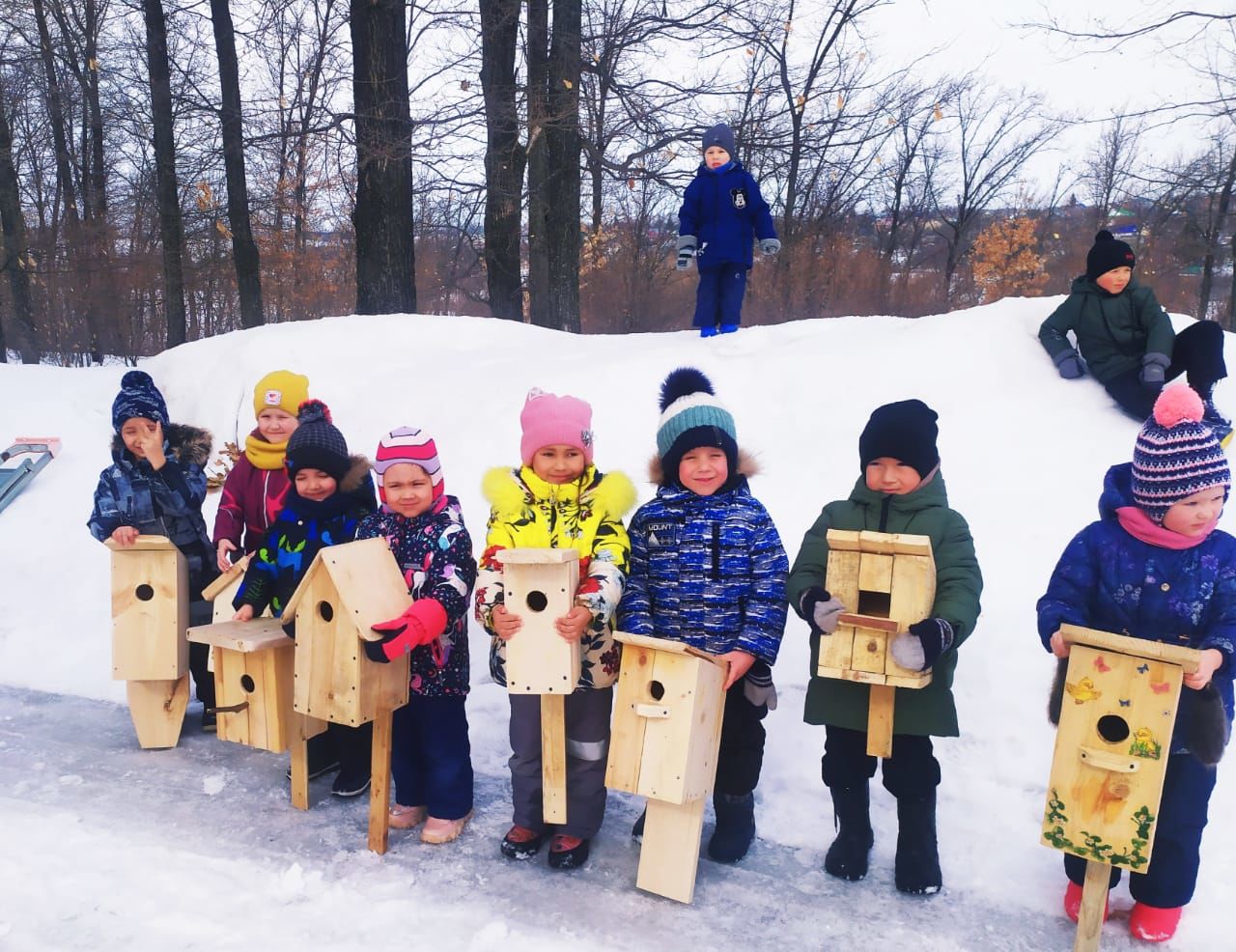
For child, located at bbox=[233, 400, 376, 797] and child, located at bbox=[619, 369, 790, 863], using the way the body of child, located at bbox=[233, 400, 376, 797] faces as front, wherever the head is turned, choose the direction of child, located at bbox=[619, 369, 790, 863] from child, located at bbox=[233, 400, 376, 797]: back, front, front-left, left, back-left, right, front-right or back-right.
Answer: left

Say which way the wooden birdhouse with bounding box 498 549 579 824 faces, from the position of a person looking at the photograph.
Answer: facing the viewer

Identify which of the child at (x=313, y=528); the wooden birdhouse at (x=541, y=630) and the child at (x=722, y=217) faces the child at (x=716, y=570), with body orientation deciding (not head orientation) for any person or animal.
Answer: the child at (x=722, y=217)

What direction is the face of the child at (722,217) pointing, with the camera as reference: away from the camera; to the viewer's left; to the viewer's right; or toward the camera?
toward the camera

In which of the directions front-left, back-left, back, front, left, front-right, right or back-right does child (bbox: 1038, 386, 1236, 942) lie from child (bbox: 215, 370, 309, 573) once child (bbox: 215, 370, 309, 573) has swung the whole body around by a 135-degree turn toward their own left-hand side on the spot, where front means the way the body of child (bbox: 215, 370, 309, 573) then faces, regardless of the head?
right

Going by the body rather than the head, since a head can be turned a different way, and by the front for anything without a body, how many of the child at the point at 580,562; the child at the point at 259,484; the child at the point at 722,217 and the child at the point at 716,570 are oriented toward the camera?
4

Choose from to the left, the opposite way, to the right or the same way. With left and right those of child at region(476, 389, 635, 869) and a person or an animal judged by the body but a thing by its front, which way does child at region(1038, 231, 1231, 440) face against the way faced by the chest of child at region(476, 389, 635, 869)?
the same way

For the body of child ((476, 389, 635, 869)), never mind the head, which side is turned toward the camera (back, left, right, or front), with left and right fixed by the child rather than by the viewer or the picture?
front

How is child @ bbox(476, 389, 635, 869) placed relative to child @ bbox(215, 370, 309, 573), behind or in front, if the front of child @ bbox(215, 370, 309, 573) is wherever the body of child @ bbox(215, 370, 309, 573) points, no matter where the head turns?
in front

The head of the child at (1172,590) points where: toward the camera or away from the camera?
toward the camera

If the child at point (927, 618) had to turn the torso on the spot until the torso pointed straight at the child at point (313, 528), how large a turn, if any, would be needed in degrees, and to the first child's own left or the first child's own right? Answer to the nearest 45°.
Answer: approximately 90° to the first child's own right

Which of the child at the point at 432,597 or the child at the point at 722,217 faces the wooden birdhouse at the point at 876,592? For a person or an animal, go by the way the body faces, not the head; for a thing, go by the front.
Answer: the child at the point at 722,217

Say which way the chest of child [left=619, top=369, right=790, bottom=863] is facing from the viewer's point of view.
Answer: toward the camera

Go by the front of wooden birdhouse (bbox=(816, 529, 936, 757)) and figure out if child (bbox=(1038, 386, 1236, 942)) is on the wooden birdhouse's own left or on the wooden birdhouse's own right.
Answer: on the wooden birdhouse's own left

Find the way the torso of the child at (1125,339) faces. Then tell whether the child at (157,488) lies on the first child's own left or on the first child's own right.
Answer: on the first child's own right

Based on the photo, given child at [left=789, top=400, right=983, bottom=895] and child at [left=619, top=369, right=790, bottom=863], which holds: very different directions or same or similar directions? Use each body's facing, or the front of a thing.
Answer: same or similar directions

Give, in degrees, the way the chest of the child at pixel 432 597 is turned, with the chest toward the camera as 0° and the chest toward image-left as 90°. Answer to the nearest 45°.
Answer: approximately 45°

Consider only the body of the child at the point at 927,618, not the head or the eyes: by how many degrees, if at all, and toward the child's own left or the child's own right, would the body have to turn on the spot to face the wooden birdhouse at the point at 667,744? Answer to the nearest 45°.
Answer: approximately 45° to the child's own right

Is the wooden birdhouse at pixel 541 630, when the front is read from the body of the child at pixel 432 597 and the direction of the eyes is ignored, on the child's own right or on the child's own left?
on the child's own left
